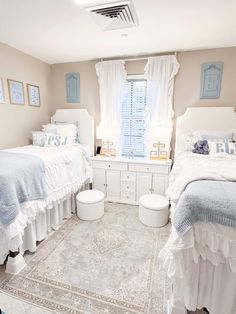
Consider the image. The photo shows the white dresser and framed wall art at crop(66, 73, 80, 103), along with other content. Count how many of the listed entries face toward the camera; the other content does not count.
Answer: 2

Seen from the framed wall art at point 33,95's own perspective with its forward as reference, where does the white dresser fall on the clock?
The white dresser is roughly at 12 o'clock from the framed wall art.

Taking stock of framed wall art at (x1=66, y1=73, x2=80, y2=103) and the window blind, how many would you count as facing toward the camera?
2

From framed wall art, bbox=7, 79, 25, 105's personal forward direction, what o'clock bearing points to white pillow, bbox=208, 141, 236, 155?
The white pillow is roughly at 12 o'clock from the framed wall art.

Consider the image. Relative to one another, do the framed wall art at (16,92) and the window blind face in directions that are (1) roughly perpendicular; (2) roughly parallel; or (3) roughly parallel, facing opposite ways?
roughly perpendicular

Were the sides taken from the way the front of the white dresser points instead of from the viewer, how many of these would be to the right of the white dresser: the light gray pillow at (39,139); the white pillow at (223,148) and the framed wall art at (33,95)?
2

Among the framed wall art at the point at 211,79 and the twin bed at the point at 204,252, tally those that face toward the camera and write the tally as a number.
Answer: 2

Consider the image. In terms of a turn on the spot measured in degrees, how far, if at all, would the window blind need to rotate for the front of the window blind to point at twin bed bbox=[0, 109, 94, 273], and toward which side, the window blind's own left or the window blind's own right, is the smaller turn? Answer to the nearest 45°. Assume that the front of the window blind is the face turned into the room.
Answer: approximately 45° to the window blind's own right

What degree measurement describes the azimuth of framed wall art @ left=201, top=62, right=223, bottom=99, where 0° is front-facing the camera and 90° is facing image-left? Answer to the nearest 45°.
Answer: approximately 0°

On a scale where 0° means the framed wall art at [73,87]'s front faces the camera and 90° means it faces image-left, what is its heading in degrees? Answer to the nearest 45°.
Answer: approximately 0°
